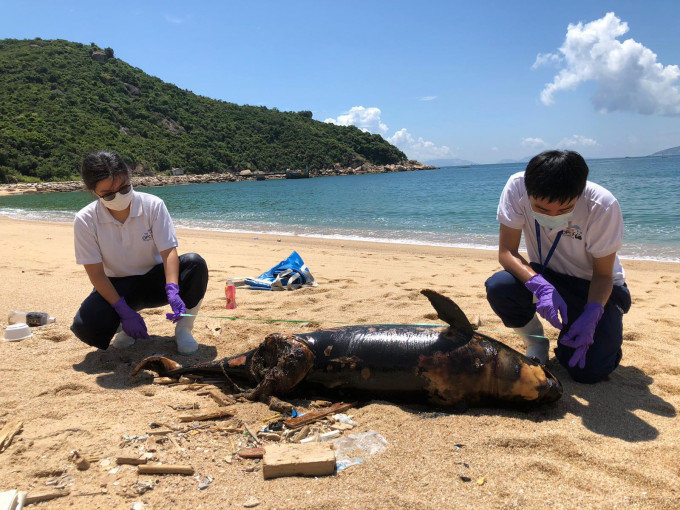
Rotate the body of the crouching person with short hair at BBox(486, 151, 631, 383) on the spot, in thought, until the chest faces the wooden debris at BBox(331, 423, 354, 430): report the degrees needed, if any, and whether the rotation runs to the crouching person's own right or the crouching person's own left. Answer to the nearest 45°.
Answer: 0° — they already face it

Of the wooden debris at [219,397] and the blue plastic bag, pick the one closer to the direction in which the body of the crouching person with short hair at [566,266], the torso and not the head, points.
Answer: the wooden debris

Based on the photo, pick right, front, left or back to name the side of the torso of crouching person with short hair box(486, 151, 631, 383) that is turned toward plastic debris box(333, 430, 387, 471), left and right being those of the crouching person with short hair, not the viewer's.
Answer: front

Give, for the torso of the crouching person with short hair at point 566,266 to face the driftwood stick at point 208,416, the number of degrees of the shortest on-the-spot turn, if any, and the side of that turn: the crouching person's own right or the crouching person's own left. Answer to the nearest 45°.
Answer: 0° — they already face it

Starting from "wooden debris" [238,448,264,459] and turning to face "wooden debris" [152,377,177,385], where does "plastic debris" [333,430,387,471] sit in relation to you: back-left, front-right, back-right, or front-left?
back-right

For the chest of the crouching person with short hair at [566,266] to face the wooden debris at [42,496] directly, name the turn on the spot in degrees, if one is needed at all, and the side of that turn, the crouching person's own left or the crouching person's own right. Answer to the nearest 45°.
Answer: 0° — they already face it

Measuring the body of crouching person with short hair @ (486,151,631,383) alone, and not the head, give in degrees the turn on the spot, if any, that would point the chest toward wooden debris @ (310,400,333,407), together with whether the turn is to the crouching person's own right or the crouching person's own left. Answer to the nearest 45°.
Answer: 0° — they already face it

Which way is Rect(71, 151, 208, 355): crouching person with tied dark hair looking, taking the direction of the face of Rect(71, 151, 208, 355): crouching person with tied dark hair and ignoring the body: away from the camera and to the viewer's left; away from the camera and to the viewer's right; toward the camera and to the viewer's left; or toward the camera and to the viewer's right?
toward the camera and to the viewer's right

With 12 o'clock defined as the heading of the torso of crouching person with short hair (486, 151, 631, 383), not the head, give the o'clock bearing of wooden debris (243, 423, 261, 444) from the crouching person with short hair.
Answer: The wooden debris is roughly at 12 o'clock from the crouching person with short hair.

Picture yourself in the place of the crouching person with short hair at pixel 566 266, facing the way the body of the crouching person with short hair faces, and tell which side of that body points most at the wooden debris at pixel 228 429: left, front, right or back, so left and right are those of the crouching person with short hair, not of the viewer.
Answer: front

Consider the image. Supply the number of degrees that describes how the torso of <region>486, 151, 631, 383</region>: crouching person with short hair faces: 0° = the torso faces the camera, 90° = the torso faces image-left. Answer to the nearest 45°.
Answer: approximately 45°

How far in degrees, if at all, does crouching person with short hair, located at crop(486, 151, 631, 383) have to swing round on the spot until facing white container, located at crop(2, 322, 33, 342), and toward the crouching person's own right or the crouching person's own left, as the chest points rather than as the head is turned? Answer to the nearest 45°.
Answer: approximately 45° to the crouching person's own right

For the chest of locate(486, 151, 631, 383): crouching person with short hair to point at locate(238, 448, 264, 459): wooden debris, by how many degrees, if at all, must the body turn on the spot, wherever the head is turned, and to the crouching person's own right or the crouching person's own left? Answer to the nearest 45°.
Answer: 0° — they already face it

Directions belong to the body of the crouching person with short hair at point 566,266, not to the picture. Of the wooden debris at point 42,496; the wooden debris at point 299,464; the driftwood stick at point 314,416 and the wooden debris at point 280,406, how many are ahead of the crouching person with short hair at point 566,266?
4

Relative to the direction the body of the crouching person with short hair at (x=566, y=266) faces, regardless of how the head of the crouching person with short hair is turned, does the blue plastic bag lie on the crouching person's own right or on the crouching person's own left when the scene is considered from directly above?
on the crouching person's own right

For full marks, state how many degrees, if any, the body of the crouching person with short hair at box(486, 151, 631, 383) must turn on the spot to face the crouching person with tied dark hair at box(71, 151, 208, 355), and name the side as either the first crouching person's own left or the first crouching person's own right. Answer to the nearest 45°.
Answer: approximately 45° to the first crouching person's own right
